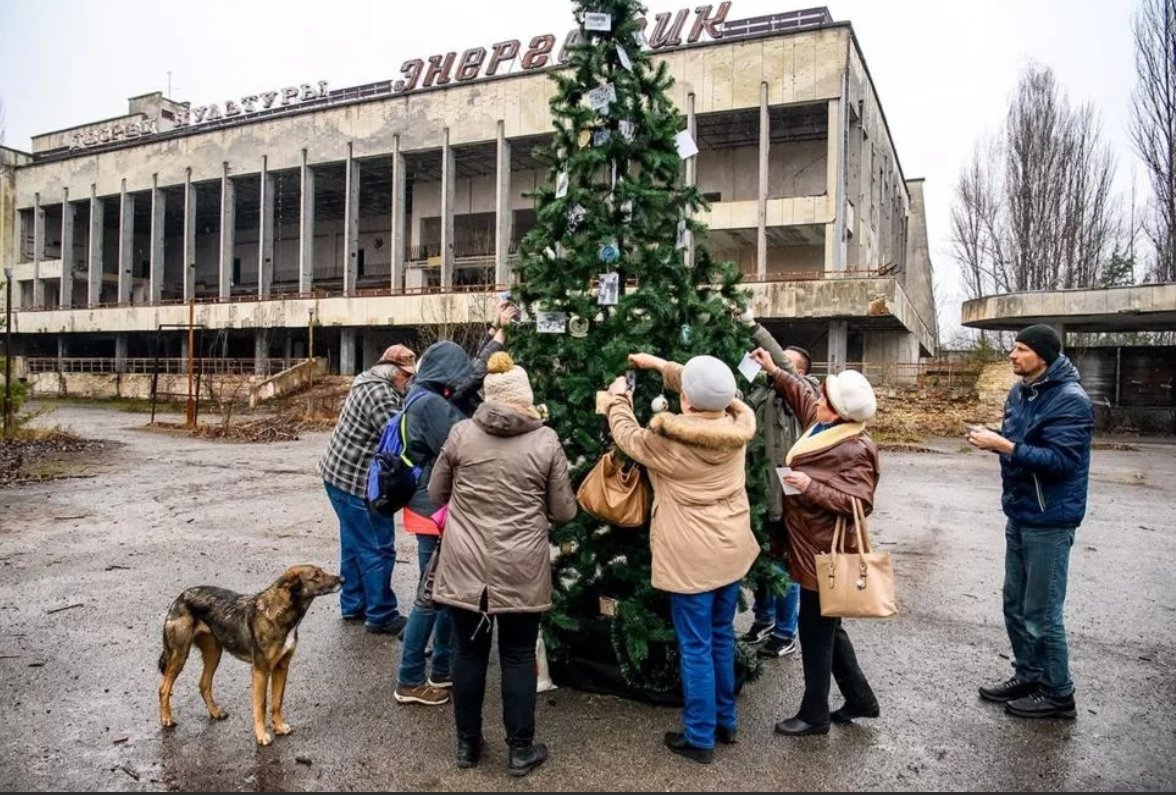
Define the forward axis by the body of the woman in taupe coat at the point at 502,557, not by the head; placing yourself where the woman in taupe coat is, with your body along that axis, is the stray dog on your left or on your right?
on your left

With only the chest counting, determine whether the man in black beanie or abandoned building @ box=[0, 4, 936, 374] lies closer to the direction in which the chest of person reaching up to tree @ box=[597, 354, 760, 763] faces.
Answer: the abandoned building

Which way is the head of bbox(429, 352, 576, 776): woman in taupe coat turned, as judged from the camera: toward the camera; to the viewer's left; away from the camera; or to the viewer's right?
away from the camera

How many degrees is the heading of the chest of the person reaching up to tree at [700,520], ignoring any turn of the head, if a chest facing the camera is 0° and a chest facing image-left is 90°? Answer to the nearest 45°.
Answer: approximately 135°

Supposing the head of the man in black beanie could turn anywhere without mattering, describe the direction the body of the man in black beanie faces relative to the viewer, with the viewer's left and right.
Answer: facing to the left of the viewer

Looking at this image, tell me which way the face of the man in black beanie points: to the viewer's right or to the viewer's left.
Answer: to the viewer's left

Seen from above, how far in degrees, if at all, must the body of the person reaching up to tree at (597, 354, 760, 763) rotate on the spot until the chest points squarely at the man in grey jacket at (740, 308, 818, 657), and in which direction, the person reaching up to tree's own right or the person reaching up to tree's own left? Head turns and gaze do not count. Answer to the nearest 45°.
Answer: approximately 45° to the person reaching up to tree's own right

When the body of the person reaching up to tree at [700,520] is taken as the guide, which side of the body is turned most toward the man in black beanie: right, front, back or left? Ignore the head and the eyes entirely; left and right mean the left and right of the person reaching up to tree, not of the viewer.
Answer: right

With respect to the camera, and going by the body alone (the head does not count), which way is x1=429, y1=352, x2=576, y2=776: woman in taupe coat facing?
away from the camera

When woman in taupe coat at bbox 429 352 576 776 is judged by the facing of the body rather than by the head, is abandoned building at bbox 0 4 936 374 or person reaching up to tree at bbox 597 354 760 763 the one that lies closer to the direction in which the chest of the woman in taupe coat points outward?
the abandoned building

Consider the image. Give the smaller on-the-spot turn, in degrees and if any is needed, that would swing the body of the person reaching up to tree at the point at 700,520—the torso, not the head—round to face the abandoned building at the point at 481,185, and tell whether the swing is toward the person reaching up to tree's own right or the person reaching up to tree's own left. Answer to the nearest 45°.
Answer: approximately 45° to the person reaching up to tree's own right

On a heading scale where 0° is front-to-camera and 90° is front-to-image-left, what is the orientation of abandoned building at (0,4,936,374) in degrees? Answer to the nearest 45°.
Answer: approximately 45°
